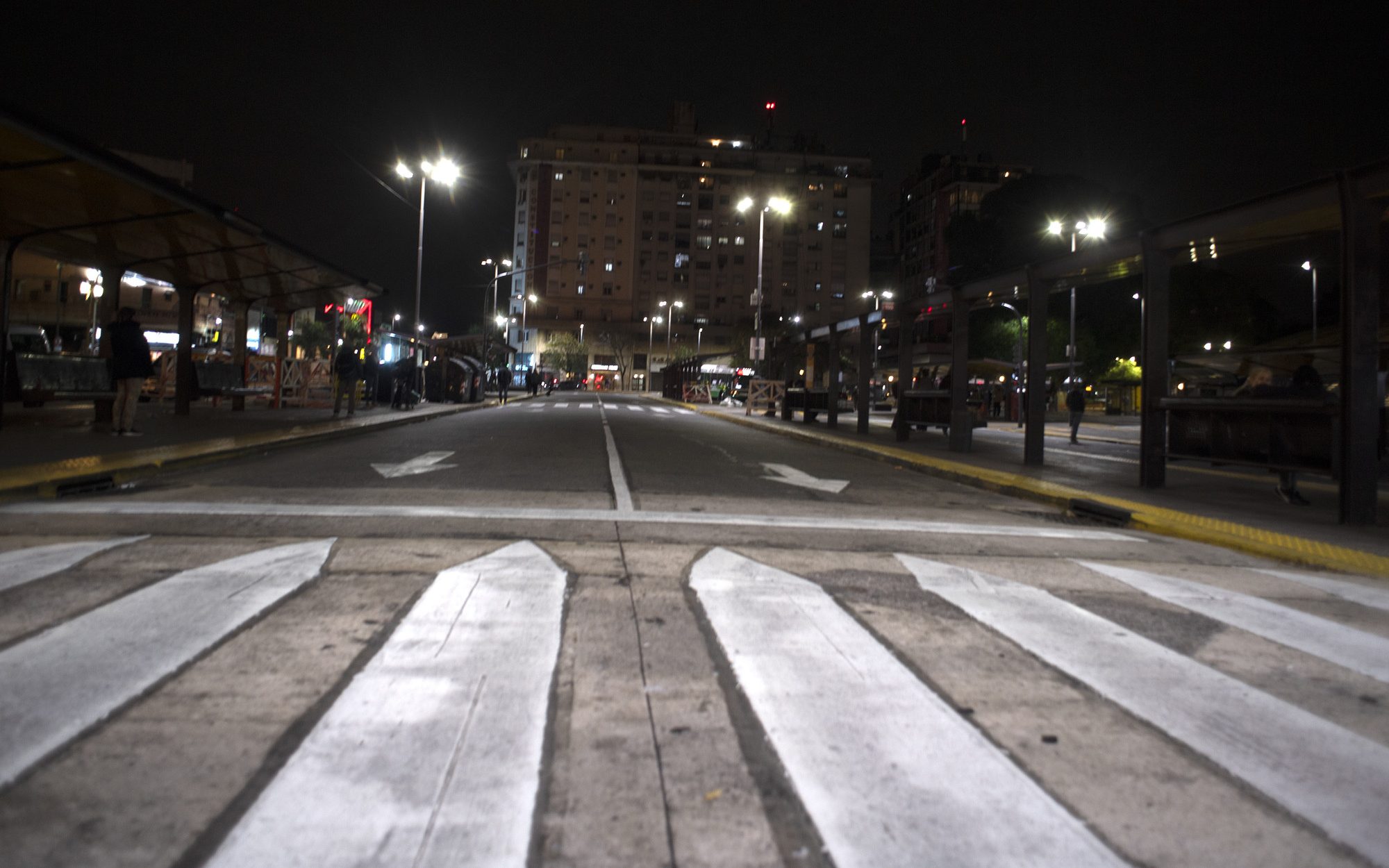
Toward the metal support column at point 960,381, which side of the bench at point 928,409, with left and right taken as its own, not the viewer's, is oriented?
back

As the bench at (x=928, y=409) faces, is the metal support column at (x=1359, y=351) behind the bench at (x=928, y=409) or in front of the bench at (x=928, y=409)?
behind
